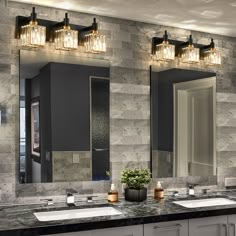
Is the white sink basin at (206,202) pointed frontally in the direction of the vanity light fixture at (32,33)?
no

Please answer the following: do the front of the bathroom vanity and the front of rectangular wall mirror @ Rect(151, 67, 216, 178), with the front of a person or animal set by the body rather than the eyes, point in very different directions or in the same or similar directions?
same or similar directions

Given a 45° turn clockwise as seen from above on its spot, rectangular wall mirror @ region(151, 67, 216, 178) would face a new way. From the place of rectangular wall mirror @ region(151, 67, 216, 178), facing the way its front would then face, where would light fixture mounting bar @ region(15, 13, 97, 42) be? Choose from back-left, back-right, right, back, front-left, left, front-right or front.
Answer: front-right

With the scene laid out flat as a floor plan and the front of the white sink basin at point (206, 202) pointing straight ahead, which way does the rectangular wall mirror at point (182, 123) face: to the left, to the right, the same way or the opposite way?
the same way

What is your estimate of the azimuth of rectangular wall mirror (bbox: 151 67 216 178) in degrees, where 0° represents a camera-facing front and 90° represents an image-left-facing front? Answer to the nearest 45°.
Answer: approximately 315°

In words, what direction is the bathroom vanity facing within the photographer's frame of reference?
facing the viewer and to the right of the viewer

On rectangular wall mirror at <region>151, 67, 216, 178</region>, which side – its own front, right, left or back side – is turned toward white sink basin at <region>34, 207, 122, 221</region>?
right

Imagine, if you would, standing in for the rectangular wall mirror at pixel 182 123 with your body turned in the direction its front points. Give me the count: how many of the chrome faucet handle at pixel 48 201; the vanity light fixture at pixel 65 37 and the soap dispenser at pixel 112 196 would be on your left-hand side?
0

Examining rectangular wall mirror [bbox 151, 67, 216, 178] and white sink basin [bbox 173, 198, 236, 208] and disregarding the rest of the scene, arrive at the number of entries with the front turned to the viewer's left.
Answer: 0
